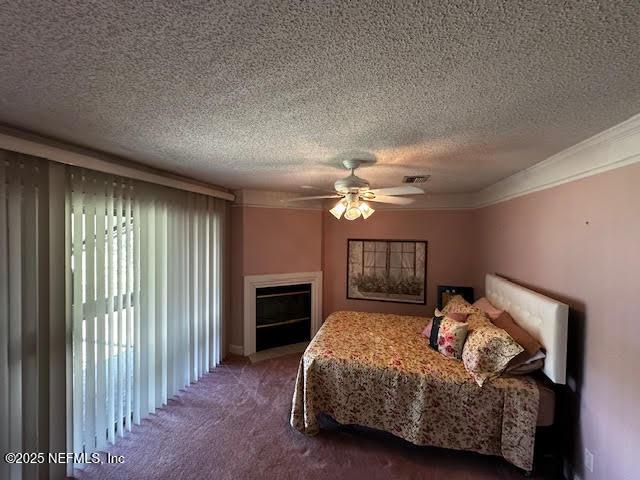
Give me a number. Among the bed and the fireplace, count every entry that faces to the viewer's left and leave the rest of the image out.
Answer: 1

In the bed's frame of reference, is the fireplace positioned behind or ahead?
ahead

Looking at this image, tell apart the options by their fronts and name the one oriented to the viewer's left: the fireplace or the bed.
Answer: the bed

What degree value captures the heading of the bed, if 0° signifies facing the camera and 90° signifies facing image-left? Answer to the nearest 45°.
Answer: approximately 90°

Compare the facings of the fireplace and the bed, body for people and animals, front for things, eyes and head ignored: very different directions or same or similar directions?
very different directions

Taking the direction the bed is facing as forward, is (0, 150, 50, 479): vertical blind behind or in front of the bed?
in front

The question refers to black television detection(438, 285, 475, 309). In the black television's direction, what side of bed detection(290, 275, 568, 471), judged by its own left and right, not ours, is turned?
right

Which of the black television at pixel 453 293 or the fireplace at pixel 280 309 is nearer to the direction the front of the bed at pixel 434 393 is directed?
the fireplace
